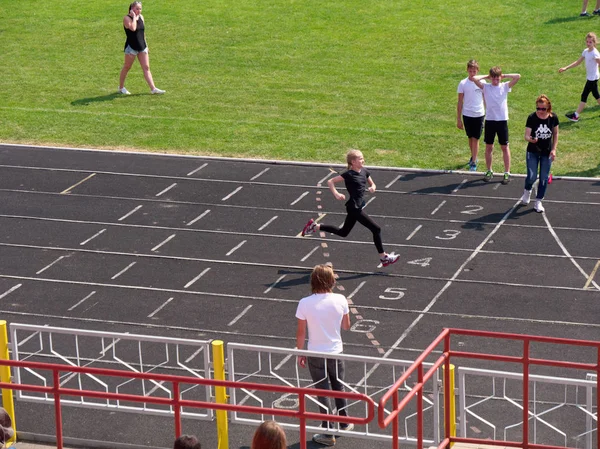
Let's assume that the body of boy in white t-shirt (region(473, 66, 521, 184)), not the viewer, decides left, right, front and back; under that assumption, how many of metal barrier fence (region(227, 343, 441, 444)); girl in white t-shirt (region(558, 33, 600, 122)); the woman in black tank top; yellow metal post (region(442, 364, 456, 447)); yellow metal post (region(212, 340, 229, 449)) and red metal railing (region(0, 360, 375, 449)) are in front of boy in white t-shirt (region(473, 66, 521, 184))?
4

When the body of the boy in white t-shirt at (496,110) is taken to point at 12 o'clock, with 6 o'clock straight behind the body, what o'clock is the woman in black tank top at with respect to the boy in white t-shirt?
The woman in black tank top is roughly at 4 o'clock from the boy in white t-shirt.

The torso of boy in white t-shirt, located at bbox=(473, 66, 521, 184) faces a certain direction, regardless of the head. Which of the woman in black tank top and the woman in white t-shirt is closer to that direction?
the woman in white t-shirt

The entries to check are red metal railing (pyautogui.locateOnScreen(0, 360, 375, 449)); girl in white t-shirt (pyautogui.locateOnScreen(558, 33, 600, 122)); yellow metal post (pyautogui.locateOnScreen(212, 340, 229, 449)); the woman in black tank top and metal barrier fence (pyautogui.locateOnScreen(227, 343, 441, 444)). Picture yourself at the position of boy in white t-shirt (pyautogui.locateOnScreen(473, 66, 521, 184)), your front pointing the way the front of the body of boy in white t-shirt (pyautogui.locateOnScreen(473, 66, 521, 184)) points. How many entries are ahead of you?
3

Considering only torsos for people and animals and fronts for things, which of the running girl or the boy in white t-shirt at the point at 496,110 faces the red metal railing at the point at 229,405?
the boy in white t-shirt

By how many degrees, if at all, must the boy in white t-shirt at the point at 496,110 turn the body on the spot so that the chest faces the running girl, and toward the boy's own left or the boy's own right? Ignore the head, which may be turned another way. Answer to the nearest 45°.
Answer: approximately 45° to the boy's own right

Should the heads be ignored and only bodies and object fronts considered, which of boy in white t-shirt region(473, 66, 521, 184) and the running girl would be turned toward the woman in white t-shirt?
the boy in white t-shirt

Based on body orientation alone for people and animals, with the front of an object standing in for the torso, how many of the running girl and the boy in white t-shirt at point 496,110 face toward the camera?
1

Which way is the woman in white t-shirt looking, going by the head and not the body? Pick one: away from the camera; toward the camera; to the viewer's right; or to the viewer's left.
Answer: away from the camera
